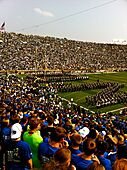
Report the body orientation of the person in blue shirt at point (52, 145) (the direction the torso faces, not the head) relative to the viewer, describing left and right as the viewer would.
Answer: facing away from the viewer and to the right of the viewer

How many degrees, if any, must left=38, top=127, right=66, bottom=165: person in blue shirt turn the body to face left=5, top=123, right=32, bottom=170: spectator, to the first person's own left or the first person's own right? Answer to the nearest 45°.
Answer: approximately 90° to the first person's own left

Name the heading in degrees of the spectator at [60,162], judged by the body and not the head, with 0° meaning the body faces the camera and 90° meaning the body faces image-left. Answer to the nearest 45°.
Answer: approximately 225°

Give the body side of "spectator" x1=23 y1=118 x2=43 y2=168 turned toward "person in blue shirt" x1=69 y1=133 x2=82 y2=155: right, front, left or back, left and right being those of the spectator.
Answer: right

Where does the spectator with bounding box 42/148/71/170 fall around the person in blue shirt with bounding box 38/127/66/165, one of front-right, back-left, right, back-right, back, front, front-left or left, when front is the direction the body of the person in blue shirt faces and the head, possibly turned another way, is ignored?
back-right

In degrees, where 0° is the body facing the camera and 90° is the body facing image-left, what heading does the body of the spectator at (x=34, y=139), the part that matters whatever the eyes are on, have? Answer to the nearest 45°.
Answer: approximately 225°
